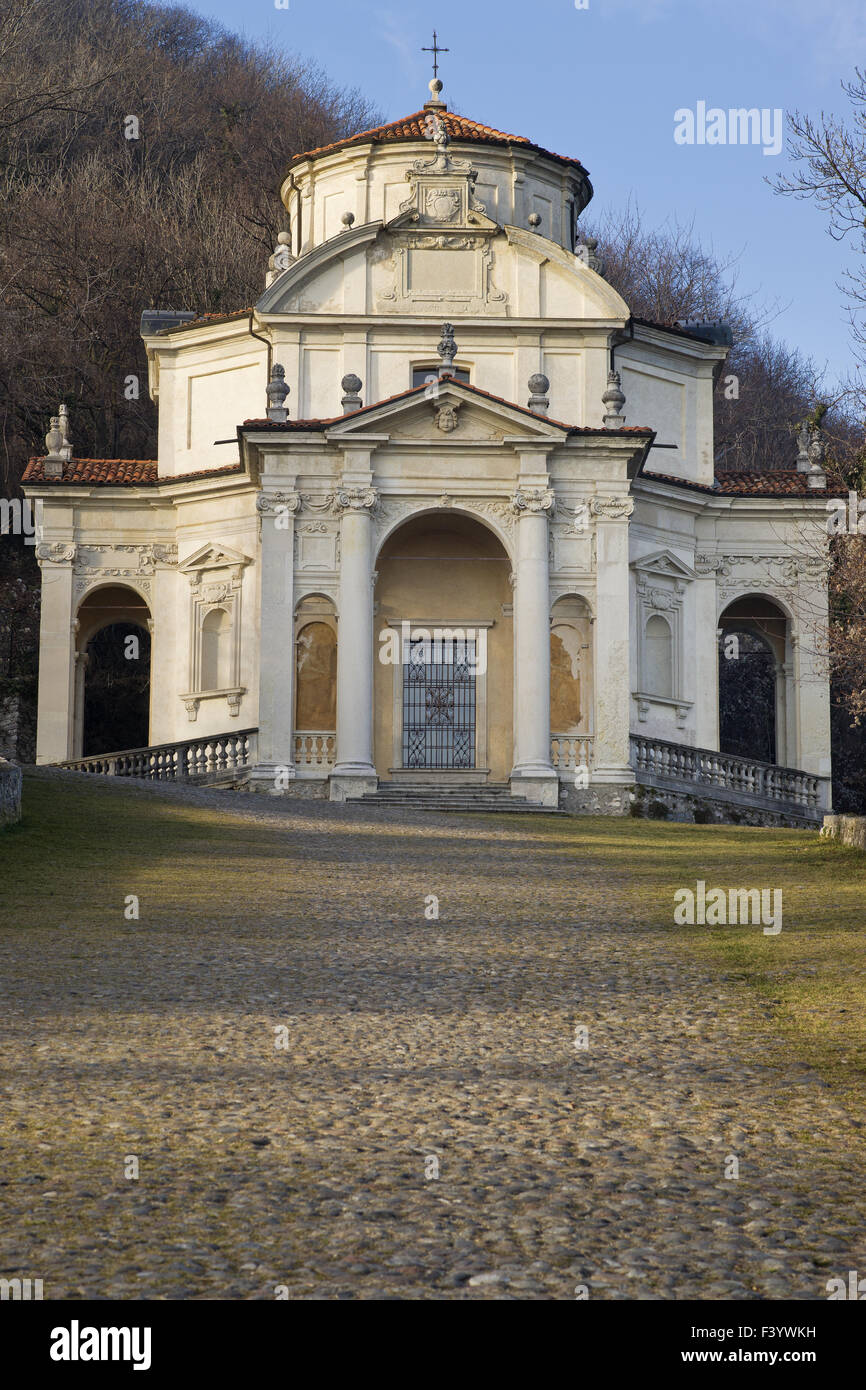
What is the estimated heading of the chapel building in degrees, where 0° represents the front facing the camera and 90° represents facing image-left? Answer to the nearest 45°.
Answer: approximately 0°
